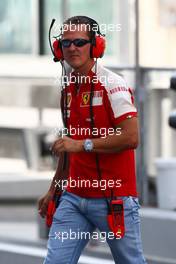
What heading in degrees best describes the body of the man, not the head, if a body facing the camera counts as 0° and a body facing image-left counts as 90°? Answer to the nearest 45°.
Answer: approximately 45°

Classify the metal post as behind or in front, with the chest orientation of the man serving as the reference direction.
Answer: behind
